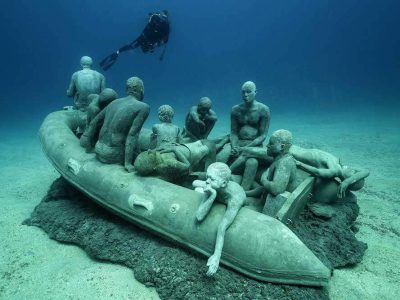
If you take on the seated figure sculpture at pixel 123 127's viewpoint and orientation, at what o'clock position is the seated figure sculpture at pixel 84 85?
the seated figure sculpture at pixel 84 85 is roughly at 10 o'clock from the seated figure sculpture at pixel 123 127.

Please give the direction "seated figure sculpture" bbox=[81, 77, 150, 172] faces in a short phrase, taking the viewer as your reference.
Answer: facing away from the viewer and to the right of the viewer

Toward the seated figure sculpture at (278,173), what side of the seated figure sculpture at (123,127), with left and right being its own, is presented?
right
